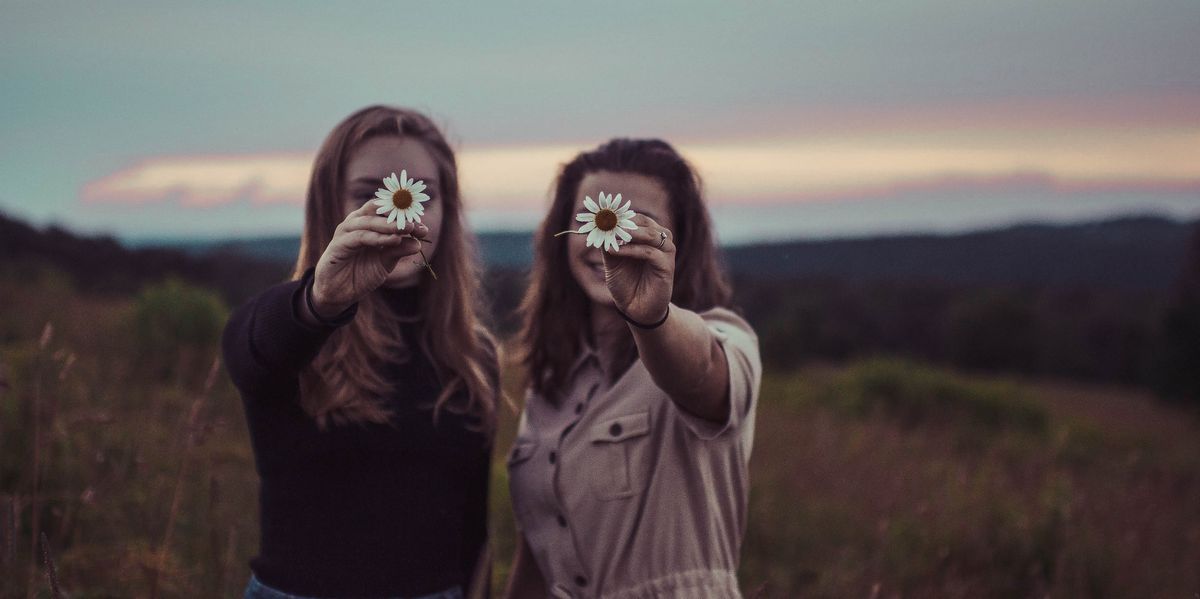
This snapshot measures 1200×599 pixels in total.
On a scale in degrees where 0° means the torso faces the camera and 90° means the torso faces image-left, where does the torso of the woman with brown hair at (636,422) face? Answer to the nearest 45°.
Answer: approximately 45°

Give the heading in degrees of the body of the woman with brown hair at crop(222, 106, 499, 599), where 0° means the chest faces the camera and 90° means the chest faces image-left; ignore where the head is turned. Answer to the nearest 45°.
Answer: approximately 0°
